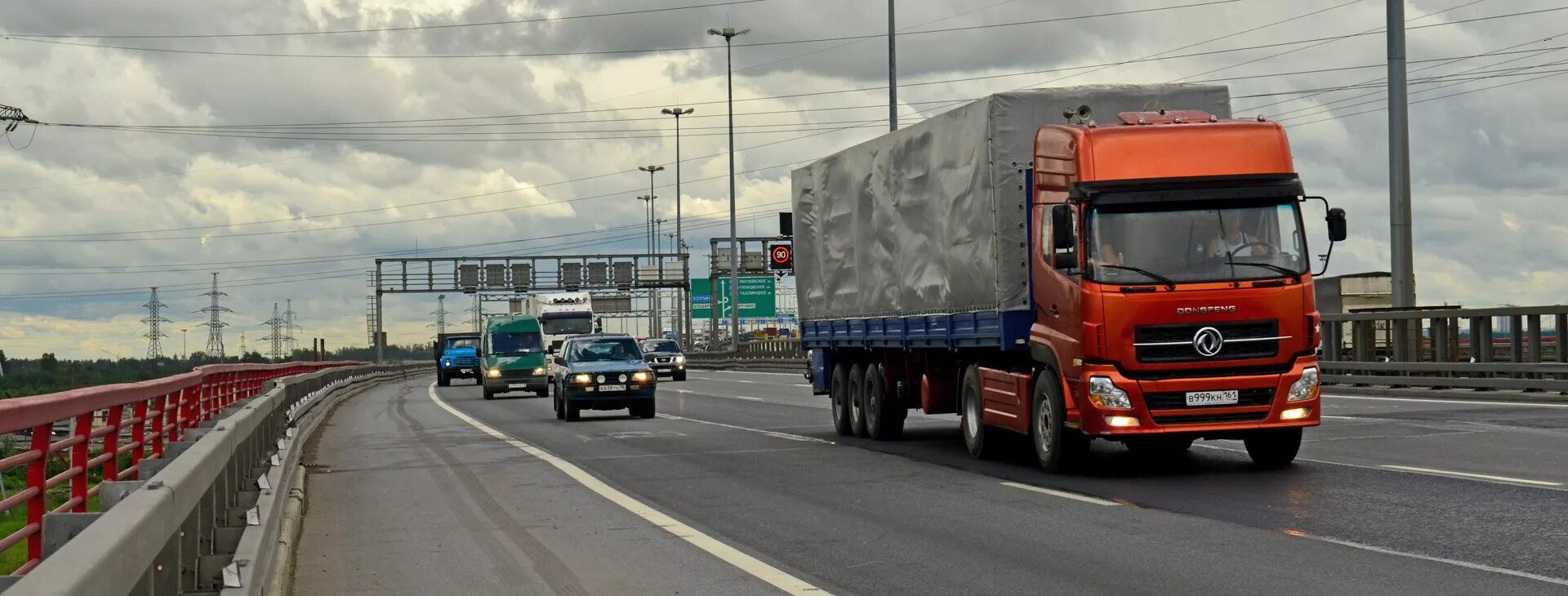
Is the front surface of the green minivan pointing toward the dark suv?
yes

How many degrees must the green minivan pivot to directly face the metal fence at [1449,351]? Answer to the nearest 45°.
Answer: approximately 45° to its left

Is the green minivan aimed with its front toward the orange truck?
yes

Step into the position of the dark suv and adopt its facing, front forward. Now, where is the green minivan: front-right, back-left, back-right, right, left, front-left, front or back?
back

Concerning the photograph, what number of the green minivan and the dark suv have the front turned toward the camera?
2

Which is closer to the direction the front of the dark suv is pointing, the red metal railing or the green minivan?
the red metal railing

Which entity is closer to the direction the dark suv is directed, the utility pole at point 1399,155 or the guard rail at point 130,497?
the guard rail

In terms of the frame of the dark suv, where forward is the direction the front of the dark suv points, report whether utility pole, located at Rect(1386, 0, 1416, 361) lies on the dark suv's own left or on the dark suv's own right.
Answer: on the dark suv's own left

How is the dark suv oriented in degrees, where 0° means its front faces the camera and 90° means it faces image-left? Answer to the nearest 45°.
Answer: approximately 0°

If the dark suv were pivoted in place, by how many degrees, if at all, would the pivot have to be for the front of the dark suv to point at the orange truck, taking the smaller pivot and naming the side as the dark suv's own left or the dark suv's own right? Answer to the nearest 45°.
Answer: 0° — it already faces it

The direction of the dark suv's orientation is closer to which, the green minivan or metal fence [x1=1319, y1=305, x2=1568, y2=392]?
the metal fence
